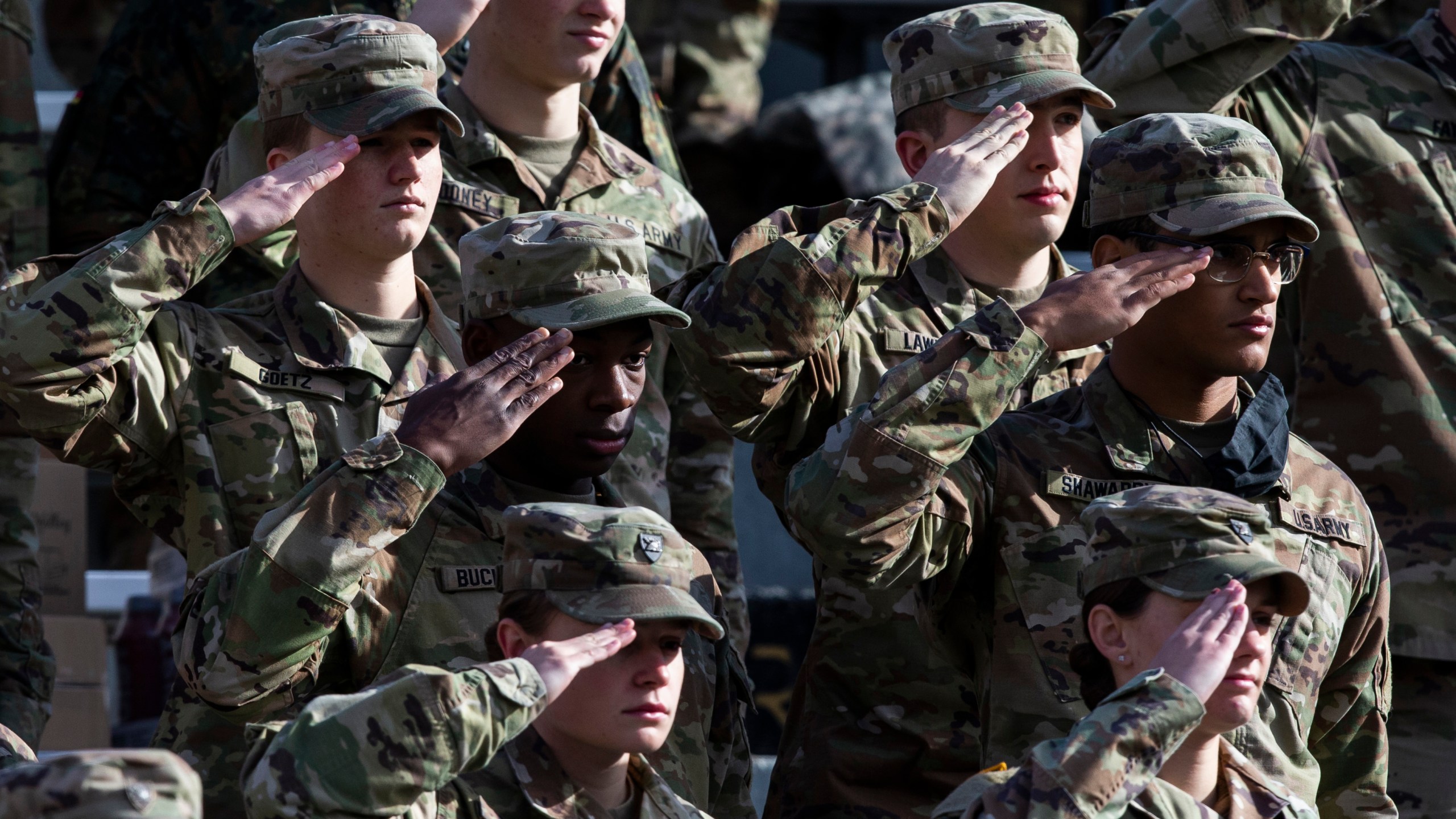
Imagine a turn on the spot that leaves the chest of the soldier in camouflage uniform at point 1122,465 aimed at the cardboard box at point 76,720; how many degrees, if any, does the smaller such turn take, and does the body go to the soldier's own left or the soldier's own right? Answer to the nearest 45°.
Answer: approximately 135° to the soldier's own right

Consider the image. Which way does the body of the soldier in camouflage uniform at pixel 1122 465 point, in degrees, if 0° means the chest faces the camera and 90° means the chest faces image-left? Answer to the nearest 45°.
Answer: approximately 315°

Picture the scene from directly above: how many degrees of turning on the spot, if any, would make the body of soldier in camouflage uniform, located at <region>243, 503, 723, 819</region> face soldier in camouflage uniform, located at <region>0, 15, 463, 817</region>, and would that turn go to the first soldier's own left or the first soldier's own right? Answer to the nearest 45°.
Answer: approximately 180°

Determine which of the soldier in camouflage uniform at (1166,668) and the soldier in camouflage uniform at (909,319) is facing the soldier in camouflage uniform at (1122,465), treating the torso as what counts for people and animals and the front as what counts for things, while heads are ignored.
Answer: the soldier in camouflage uniform at (909,319)

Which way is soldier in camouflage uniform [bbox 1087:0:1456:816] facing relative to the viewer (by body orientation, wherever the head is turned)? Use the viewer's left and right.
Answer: facing the viewer and to the right of the viewer

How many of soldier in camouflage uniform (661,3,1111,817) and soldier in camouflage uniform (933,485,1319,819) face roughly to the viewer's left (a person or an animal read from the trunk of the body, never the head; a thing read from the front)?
0

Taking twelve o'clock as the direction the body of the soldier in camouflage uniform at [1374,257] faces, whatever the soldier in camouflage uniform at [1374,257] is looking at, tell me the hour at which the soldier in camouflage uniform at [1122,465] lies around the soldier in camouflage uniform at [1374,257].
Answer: the soldier in camouflage uniform at [1122,465] is roughly at 2 o'clock from the soldier in camouflage uniform at [1374,257].

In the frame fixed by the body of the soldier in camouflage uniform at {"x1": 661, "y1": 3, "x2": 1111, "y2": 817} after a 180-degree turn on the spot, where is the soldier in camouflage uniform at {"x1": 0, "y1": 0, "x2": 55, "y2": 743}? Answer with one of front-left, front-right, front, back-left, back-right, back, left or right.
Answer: front-left

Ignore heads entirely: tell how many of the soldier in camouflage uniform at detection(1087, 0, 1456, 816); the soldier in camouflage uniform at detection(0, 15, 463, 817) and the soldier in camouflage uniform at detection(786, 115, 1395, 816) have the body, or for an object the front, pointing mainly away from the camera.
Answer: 0

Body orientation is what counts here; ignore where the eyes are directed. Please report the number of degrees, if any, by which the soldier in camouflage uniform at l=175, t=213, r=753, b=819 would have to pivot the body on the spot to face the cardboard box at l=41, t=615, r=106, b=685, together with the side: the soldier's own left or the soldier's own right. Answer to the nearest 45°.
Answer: approximately 180°

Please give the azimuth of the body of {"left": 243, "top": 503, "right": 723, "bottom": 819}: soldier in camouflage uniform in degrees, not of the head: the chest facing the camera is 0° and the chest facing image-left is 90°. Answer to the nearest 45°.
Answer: approximately 315°

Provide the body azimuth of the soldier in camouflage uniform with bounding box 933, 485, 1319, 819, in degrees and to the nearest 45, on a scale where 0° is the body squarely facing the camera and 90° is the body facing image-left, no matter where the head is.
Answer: approximately 315°

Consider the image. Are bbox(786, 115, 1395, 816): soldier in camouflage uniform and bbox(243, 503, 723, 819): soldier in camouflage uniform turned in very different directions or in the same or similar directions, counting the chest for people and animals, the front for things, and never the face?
same or similar directions

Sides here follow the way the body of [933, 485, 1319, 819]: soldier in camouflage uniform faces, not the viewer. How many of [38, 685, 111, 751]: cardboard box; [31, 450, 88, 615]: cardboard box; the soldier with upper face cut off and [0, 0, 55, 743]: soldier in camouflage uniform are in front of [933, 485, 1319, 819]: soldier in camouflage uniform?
0

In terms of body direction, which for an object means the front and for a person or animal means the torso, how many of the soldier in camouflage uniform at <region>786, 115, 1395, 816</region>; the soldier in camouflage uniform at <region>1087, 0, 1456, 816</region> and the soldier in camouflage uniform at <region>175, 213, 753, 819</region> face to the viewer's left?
0

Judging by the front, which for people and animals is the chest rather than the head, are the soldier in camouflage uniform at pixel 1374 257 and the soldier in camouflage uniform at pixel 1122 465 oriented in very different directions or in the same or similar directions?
same or similar directions

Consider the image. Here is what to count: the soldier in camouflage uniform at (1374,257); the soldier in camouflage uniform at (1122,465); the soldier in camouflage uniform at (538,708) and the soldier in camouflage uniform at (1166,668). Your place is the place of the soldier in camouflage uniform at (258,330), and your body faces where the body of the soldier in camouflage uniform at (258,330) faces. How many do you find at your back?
0

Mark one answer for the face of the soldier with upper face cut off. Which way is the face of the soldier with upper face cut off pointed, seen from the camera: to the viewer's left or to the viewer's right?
to the viewer's right

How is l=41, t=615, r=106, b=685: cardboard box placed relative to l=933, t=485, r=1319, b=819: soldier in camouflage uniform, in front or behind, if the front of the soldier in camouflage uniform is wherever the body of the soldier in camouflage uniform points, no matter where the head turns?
behind

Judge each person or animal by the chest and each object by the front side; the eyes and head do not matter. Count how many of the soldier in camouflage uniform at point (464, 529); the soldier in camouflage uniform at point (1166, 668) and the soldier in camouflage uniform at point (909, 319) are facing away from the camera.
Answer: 0

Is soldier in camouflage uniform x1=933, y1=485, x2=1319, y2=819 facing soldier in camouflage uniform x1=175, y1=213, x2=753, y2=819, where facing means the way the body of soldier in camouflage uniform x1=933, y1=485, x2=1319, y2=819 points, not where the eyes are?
no
